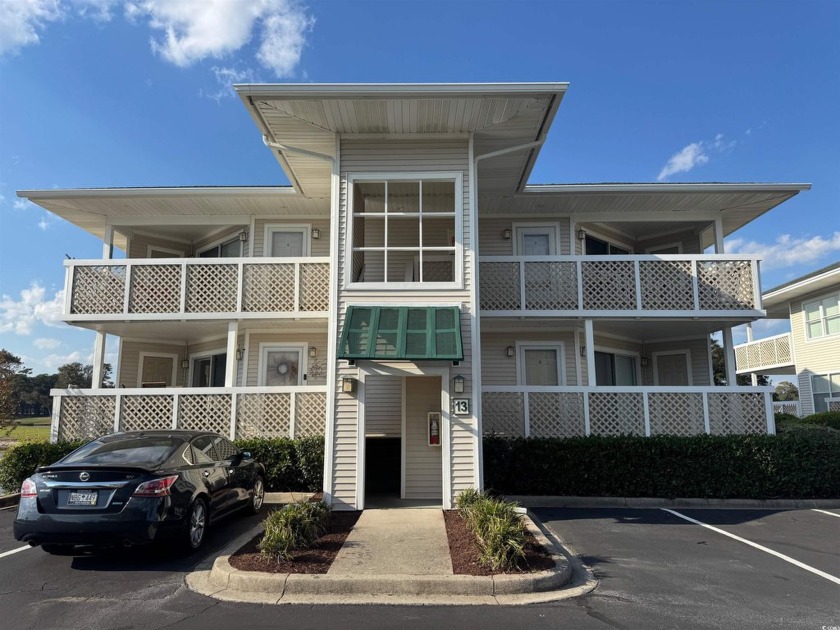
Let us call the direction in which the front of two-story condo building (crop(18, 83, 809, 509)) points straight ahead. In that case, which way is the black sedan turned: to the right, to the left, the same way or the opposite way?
the opposite way

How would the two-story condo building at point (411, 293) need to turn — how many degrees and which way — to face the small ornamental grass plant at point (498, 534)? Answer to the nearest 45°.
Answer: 0° — it already faces it

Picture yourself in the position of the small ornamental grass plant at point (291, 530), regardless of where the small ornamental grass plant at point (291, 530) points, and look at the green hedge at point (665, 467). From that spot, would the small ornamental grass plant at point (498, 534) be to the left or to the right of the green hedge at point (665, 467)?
right

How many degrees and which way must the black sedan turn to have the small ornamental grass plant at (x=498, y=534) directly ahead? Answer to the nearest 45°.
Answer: approximately 90° to its right

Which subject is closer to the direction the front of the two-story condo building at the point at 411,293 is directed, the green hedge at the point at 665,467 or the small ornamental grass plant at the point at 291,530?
the small ornamental grass plant

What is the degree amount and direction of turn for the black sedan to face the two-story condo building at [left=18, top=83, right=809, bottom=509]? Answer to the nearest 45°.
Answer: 0° — it already faces it

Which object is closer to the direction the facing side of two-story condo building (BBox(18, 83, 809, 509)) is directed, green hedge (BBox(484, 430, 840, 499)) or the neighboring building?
the green hedge

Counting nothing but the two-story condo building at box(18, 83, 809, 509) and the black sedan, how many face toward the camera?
1

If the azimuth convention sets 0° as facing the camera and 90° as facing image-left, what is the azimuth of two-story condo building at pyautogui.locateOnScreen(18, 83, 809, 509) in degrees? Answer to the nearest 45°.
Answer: approximately 0°

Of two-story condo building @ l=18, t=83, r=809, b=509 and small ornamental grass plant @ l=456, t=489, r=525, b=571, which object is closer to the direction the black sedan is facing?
the two-story condo building

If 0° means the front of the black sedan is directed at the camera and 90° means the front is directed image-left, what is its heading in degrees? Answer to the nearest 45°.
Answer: approximately 225°
